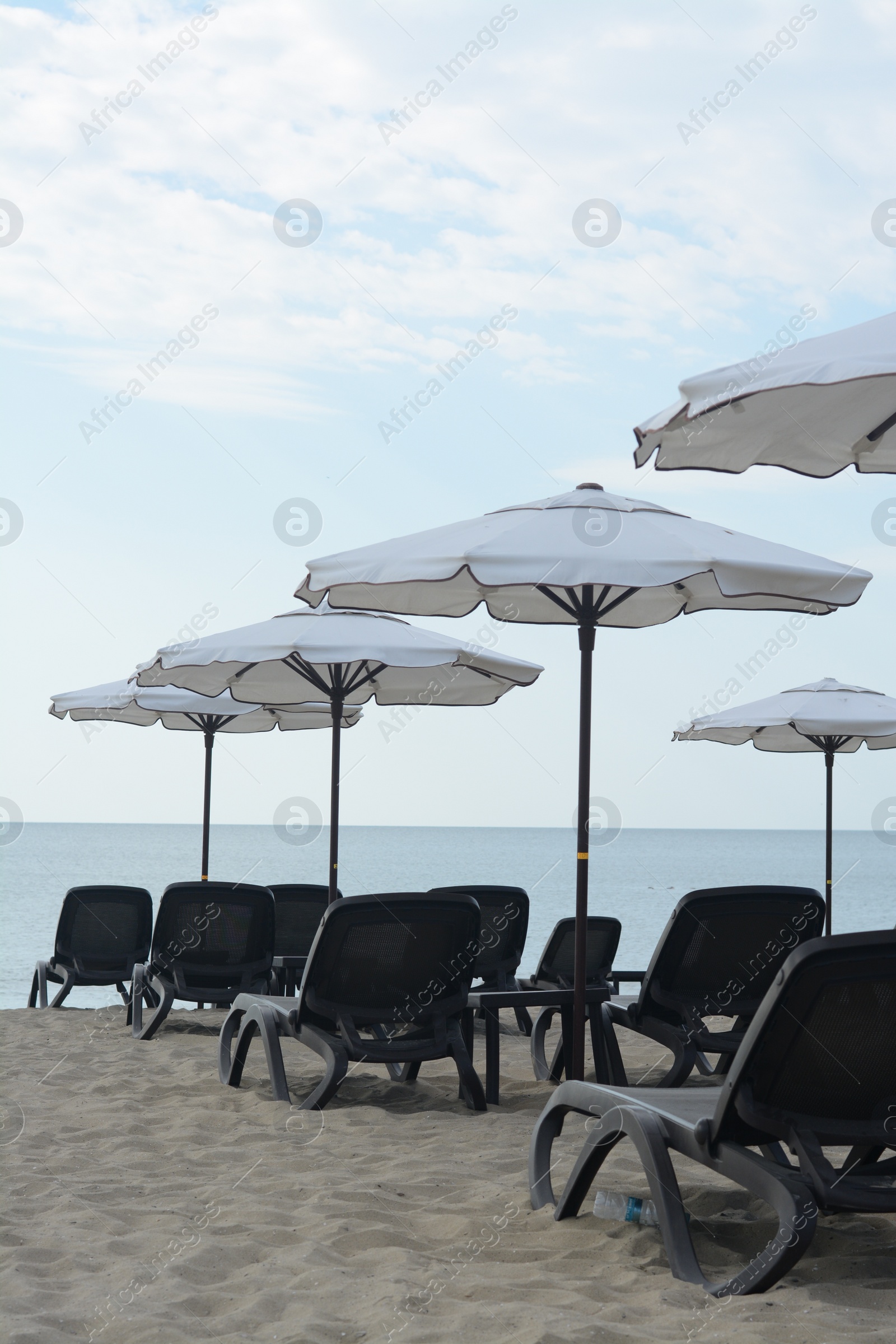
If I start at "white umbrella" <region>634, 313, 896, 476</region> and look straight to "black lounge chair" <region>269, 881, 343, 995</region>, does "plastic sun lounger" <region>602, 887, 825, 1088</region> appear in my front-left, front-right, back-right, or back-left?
front-right

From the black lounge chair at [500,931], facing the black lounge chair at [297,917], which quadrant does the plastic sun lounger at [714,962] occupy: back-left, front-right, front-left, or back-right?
back-left

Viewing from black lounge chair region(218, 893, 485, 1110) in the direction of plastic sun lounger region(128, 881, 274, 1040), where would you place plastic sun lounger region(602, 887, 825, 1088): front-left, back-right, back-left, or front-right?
back-right

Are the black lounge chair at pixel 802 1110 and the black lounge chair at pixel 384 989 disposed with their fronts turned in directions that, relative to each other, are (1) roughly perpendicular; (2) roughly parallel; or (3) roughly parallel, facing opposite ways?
roughly parallel

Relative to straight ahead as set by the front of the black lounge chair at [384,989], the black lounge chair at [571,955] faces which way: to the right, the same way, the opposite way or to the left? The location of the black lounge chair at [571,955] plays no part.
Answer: the same way

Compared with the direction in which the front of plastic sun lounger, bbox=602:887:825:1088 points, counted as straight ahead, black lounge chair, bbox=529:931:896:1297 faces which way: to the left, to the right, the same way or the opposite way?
the same way

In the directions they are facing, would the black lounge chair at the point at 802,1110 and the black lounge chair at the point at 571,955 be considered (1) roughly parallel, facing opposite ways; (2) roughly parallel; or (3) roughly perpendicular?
roughly parallel
